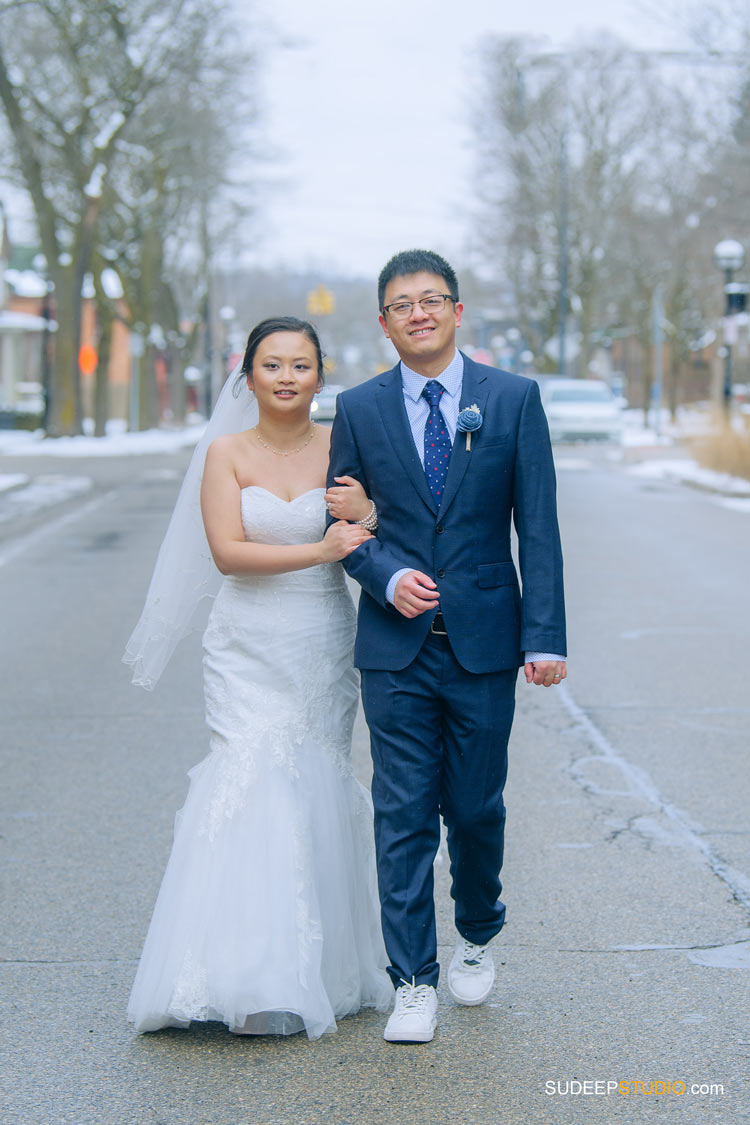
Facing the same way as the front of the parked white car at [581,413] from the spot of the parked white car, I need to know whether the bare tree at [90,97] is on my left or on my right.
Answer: on my right

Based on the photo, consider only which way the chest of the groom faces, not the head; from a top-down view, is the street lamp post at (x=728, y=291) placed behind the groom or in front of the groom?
behind

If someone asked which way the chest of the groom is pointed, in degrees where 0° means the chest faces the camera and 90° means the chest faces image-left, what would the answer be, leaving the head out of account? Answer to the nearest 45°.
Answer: approximately 0°

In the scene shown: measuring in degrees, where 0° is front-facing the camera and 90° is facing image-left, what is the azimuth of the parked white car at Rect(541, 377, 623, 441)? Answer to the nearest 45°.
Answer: approximately 0°

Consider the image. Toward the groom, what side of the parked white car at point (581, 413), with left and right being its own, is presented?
front

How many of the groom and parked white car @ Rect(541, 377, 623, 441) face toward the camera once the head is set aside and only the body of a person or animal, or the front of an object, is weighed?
2

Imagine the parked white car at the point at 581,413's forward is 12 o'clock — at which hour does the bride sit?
The bride is roughly at 12 o'clock from the parked white car.
